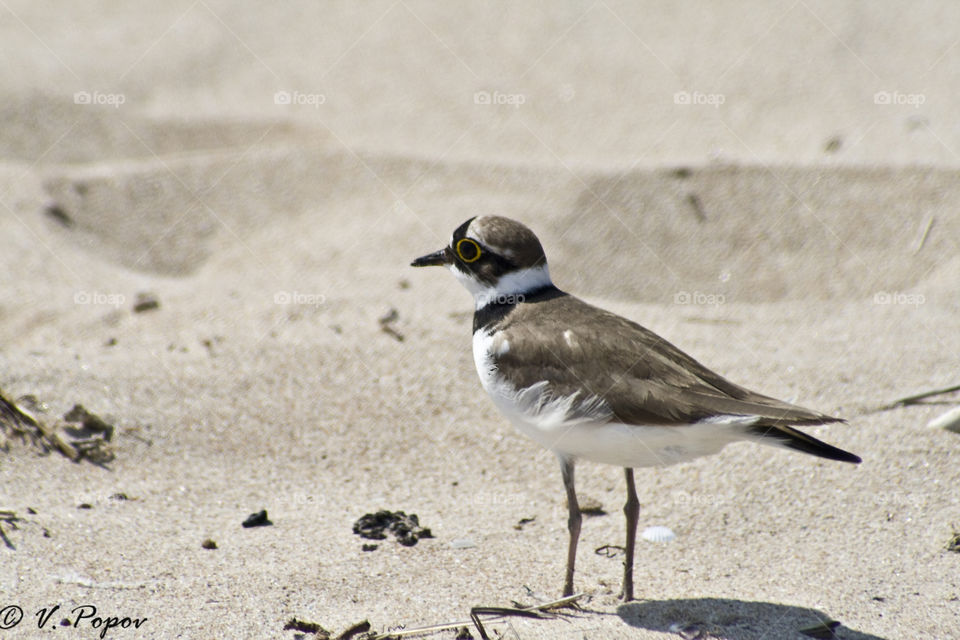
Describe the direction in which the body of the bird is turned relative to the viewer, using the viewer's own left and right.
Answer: facing to the left of the viewer

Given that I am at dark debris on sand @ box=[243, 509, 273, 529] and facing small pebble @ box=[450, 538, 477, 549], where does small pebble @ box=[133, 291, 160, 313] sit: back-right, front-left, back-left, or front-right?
back-left

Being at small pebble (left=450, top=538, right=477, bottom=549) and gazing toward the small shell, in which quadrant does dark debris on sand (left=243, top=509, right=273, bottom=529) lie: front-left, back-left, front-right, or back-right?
back-left

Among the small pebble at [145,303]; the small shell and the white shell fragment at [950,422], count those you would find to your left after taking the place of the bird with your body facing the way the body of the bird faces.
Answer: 0

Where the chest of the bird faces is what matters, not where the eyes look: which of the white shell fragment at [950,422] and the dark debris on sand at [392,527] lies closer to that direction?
the dark debris on sand

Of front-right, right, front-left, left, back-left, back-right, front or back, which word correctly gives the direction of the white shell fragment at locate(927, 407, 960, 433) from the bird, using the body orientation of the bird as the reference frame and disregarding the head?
back-right

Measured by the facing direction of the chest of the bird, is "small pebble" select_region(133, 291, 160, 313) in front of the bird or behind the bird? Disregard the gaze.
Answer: in front

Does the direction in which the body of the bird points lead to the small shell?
no

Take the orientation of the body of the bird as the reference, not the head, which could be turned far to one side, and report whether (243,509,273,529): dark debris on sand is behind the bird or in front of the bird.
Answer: in front
